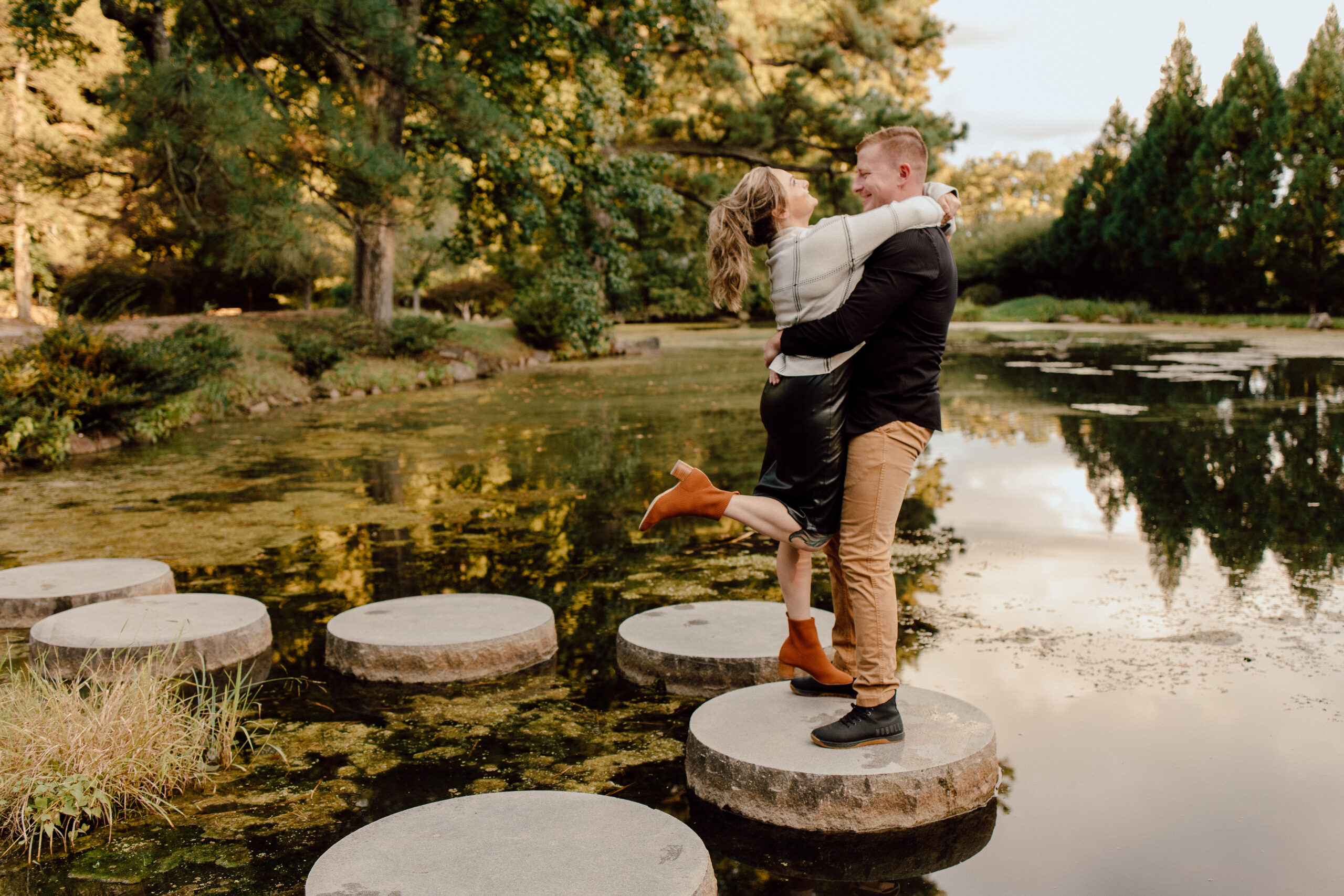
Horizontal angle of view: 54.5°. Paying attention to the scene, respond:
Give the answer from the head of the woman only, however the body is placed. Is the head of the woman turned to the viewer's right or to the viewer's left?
to the viewer's right

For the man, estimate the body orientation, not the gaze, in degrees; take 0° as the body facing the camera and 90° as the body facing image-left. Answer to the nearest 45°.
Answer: approximately 90°

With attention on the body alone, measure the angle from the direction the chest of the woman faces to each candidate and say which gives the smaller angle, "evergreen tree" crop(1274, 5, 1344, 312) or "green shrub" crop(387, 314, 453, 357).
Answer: the evergreen tree

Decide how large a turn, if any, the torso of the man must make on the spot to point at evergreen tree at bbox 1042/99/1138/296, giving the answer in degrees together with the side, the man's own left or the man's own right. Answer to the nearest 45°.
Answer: approximately 90° to the man's own right

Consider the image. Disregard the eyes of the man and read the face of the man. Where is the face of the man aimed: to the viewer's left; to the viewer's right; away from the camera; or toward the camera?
to the viewer's left

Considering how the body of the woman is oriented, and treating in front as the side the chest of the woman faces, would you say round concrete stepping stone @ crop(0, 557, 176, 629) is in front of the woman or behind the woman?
behind

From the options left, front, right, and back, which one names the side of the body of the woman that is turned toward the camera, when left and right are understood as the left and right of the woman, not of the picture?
right

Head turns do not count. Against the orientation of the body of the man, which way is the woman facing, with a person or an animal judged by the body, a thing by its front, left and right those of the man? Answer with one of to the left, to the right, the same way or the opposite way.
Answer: the opposite way
